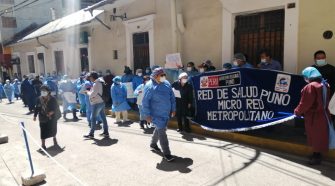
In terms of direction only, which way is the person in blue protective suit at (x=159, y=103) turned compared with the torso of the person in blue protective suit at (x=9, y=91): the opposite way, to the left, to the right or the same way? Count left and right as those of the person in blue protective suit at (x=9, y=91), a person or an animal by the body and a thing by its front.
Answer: the same way

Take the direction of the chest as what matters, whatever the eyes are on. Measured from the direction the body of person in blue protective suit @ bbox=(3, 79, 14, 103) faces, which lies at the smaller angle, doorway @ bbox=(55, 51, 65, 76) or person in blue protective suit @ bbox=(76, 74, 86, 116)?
the person in blue protective suit

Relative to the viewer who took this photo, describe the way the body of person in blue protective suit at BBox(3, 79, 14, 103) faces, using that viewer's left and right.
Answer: facing the viewer

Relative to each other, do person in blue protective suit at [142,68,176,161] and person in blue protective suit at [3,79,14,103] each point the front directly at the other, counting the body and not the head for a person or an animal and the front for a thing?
no

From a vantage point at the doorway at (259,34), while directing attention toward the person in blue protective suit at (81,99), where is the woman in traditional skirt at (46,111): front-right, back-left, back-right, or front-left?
front-left

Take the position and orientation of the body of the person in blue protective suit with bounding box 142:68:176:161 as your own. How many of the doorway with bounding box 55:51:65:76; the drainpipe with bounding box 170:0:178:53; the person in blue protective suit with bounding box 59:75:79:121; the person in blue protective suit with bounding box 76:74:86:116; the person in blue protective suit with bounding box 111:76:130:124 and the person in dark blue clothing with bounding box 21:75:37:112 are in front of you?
0

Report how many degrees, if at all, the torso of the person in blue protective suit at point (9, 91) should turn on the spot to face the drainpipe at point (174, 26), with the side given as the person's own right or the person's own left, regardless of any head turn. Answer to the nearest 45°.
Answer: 0° — they already face it

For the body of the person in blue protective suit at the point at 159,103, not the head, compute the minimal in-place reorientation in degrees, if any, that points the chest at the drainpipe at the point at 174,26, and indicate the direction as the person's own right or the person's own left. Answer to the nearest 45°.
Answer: approximately 135° to the person's own left

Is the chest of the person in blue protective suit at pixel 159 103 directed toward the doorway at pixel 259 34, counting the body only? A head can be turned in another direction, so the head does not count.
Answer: no

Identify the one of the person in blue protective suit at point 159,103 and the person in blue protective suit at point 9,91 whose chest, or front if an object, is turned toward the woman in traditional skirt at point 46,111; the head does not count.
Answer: the person in blue protective suit at point 9,91

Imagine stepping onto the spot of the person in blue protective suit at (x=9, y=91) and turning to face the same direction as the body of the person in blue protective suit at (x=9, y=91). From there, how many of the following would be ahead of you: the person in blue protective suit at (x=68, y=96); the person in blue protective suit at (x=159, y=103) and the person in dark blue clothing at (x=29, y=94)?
3

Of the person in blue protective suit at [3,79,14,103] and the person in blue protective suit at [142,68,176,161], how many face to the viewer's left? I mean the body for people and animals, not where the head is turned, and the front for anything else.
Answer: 0

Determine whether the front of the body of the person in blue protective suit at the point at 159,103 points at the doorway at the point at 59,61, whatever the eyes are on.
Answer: no

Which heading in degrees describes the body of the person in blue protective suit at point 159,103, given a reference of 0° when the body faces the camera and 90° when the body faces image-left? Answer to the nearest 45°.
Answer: approximately 315°
